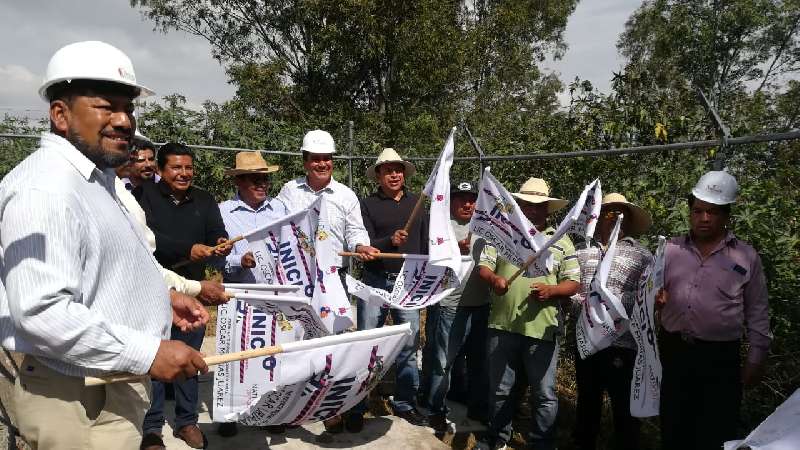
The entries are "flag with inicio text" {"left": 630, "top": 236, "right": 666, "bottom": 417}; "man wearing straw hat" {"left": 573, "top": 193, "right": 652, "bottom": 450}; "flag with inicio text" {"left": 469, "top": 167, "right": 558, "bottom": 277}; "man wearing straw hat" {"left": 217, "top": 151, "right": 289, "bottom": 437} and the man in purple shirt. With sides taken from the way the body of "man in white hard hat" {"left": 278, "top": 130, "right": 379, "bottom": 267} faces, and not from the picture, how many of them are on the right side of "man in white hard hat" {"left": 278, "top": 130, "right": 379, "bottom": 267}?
1

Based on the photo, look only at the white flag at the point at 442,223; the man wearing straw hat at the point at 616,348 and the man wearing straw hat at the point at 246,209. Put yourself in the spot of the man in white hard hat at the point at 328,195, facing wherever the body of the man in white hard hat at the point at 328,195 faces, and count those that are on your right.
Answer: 1

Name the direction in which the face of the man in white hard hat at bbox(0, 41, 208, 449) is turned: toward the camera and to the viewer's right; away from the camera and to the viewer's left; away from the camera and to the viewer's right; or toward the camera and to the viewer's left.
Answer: toward the camera and to the viewer's right

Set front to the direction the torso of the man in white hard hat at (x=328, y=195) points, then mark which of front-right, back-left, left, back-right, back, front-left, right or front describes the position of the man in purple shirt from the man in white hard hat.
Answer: front-left

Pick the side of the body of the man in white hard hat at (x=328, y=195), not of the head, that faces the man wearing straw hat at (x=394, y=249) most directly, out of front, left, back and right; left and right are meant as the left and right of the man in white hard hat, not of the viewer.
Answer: left

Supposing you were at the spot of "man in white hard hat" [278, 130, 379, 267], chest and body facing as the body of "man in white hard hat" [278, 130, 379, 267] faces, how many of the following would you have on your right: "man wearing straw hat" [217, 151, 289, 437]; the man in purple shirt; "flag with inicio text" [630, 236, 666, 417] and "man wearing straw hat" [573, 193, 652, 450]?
1

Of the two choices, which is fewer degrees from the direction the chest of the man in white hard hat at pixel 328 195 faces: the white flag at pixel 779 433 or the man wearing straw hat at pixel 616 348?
the white flag

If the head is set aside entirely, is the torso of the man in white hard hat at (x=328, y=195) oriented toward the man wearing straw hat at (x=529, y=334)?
no

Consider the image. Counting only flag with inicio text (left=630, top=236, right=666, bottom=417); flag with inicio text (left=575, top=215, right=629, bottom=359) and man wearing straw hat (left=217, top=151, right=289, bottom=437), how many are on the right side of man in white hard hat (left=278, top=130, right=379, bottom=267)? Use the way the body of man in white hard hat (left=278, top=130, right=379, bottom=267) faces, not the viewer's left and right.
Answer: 1

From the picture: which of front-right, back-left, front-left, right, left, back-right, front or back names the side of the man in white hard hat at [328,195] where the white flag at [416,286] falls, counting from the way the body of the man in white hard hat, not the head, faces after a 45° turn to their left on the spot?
front

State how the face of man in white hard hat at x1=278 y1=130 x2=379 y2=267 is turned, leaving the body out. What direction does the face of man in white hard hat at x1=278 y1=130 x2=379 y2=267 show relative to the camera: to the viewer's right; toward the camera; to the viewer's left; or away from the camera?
toward the camera

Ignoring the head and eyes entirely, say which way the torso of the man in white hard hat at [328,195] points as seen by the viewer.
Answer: toward the camera

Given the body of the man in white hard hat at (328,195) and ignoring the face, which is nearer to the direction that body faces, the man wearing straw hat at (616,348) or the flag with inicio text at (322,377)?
the flag with inicio text

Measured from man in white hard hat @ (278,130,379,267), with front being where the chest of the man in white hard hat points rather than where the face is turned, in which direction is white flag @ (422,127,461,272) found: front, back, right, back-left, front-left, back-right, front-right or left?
front-left

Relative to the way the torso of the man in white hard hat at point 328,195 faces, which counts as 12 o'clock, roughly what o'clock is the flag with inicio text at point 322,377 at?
The flag with inicio text is roughly at 12 o'clock from the man in white hard hat.

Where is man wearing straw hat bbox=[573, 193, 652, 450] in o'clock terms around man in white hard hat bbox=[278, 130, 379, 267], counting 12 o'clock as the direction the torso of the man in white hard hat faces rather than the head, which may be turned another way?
The man wearing straw hat is roughly at 10 o'clock from the man in white hard hat.

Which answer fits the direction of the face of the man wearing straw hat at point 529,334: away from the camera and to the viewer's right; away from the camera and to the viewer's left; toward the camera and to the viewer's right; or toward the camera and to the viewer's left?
toward the camera and to the viewer's left

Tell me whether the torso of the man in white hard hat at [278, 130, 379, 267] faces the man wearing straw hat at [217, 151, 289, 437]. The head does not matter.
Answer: no
